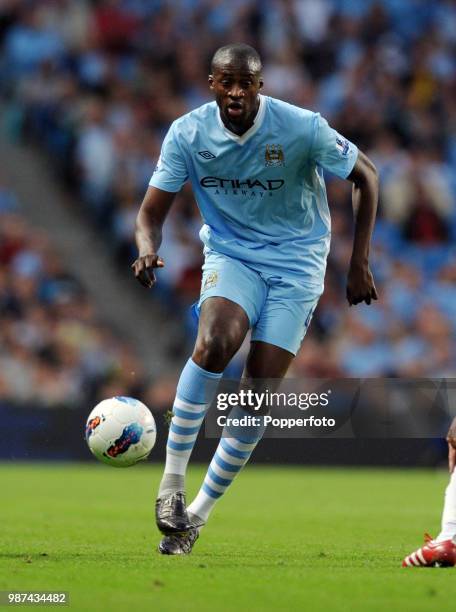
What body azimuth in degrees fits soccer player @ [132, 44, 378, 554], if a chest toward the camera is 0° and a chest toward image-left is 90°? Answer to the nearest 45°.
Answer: approximately 0°

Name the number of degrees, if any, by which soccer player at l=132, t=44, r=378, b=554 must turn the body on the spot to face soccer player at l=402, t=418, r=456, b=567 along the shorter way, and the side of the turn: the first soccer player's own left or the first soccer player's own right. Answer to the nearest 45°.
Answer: approximately 45° to the first soccer player's own left
